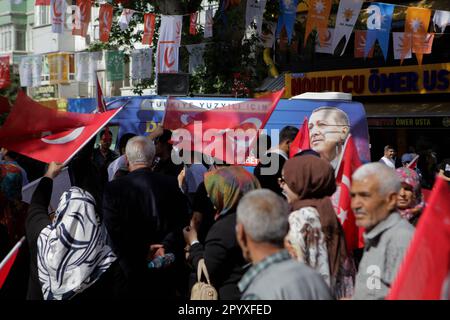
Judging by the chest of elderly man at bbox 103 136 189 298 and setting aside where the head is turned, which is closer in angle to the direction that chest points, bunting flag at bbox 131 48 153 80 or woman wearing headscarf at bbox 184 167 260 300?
the bunting flag

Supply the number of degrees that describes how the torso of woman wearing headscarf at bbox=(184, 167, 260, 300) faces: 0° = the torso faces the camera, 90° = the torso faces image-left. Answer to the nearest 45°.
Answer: approximately 135°

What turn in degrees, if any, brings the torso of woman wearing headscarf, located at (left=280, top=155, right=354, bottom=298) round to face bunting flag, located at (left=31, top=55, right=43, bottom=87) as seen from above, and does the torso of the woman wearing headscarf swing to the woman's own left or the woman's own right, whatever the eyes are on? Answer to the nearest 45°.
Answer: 0° — they already face it

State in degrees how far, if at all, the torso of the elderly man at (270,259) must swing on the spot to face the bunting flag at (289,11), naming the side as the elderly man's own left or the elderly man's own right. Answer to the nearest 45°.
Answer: approximately 45° to the elderly man's own right

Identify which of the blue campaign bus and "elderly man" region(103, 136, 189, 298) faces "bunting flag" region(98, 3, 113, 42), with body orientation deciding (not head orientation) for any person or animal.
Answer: the elderly man

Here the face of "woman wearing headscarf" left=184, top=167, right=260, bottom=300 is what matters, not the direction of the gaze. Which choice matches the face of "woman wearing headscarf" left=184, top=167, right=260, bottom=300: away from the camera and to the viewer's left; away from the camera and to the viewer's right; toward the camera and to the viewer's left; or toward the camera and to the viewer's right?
away from the camera and to the viewer's left

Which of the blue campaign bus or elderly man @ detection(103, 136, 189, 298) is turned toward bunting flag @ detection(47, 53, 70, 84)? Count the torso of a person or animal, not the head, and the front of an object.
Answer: the elderly man

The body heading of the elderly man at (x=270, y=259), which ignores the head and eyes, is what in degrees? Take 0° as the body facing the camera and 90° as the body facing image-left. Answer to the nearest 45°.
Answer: approximately 135°

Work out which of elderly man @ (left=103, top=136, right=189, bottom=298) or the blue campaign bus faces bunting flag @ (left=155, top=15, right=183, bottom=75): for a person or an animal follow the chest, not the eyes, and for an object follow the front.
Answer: the elderly man

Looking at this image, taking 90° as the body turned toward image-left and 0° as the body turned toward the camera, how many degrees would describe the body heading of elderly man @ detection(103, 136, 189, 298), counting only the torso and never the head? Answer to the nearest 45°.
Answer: approximately 180°

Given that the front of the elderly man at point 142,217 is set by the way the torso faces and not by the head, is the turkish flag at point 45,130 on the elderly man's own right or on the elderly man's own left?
on the elderly man's own left

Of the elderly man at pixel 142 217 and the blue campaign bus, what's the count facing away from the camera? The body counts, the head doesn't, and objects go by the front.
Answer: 1
